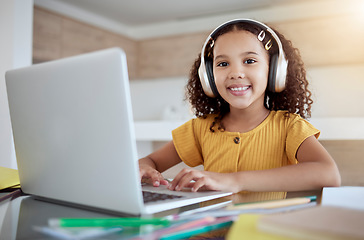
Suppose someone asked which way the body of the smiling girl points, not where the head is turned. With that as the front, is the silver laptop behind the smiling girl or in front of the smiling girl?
in front

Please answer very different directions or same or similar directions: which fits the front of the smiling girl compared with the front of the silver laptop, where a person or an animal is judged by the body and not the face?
very different directions

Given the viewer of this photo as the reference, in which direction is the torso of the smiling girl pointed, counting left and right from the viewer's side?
facing the viewer and to the left of the viewer

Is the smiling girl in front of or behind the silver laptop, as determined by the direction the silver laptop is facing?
in front

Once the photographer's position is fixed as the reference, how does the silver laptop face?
facing away from the viewer and to the right of the viewer
